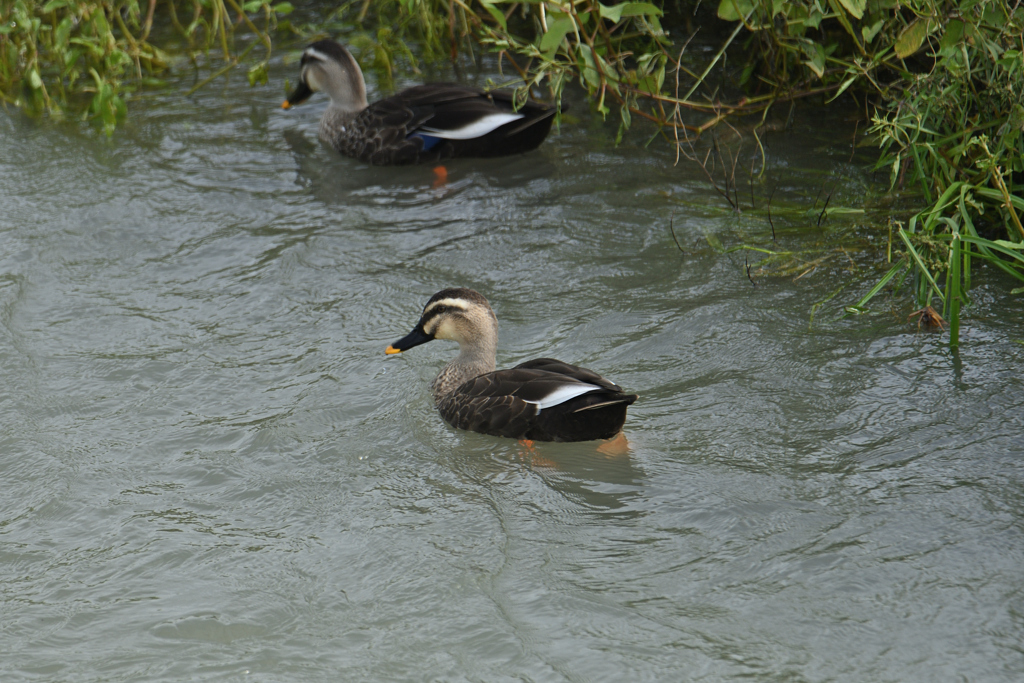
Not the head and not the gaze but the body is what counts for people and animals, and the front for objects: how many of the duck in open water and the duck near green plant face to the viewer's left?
2

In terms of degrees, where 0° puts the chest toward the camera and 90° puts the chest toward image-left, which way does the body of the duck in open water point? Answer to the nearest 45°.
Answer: approximately 90°

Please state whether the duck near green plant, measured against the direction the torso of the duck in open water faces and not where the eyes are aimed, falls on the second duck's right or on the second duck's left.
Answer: on the second duck's right

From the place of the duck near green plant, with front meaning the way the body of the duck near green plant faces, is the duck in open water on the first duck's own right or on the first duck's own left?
on the first duck's own left

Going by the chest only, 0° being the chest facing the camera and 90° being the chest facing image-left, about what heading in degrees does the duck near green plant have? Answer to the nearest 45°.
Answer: approximately 90°
